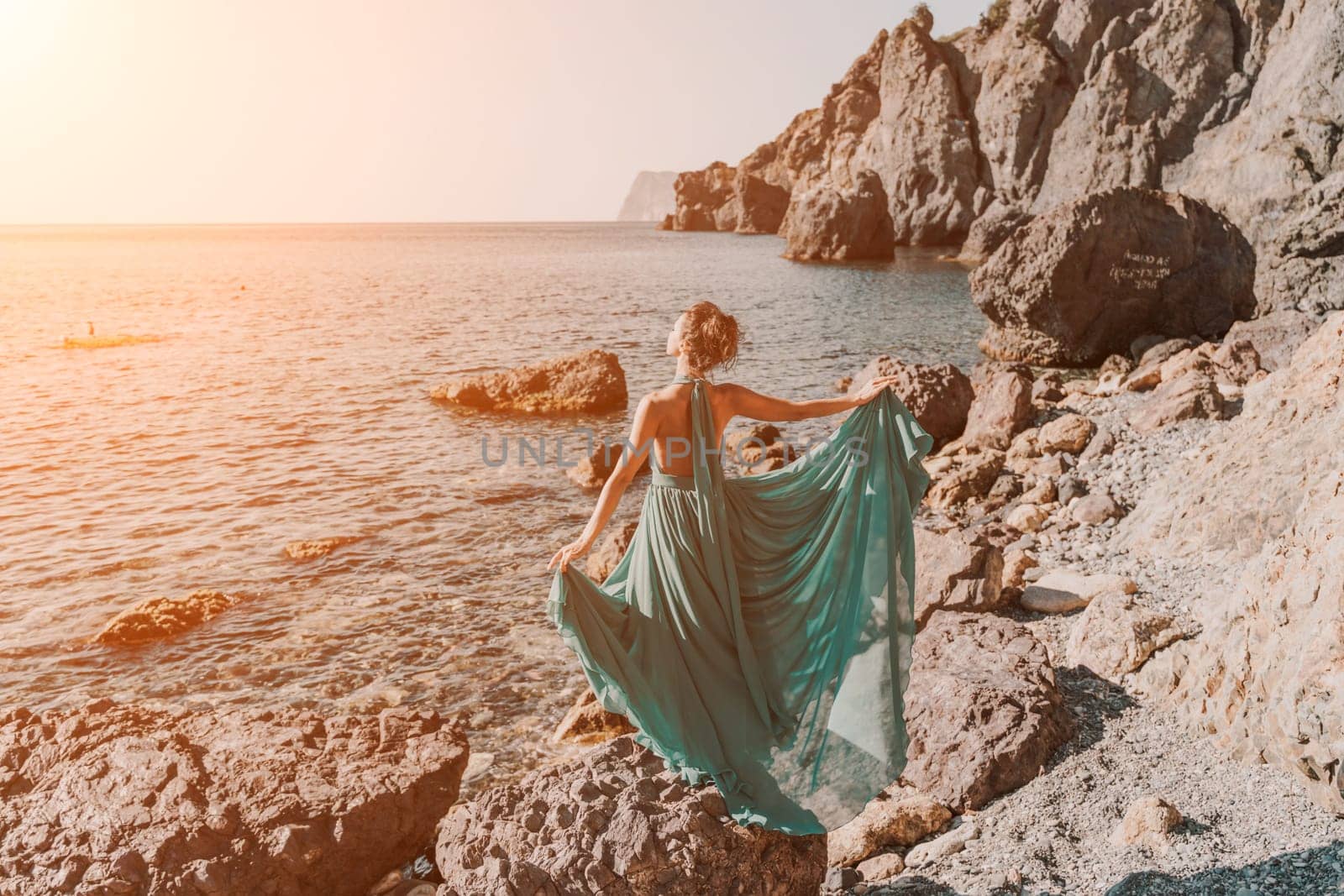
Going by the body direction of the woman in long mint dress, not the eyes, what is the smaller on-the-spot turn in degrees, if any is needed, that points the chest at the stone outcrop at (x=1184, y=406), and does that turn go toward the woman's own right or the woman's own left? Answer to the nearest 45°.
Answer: approximately 45° to the woman's own right

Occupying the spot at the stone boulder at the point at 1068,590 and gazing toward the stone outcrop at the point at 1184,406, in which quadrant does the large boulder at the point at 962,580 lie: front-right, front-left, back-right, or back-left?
back-left

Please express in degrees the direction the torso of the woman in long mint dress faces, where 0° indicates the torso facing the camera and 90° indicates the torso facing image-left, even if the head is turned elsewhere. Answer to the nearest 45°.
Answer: approximately 180°

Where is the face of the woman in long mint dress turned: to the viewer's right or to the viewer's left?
to the viewer's left

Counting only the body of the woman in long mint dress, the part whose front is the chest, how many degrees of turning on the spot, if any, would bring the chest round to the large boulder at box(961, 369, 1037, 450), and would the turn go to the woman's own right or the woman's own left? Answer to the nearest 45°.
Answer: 0° — they already face it

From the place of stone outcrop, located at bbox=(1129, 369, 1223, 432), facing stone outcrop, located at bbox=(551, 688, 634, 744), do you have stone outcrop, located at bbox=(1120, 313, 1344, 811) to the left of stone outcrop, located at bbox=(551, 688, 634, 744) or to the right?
left

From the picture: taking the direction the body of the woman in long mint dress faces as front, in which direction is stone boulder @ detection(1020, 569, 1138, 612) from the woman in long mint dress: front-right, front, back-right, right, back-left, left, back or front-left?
front-right

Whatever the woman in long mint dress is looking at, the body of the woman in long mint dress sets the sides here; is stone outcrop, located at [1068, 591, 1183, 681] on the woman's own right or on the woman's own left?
on the woman's own right
